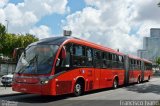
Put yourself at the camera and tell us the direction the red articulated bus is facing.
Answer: facing the viewer and to the left of the viewer
